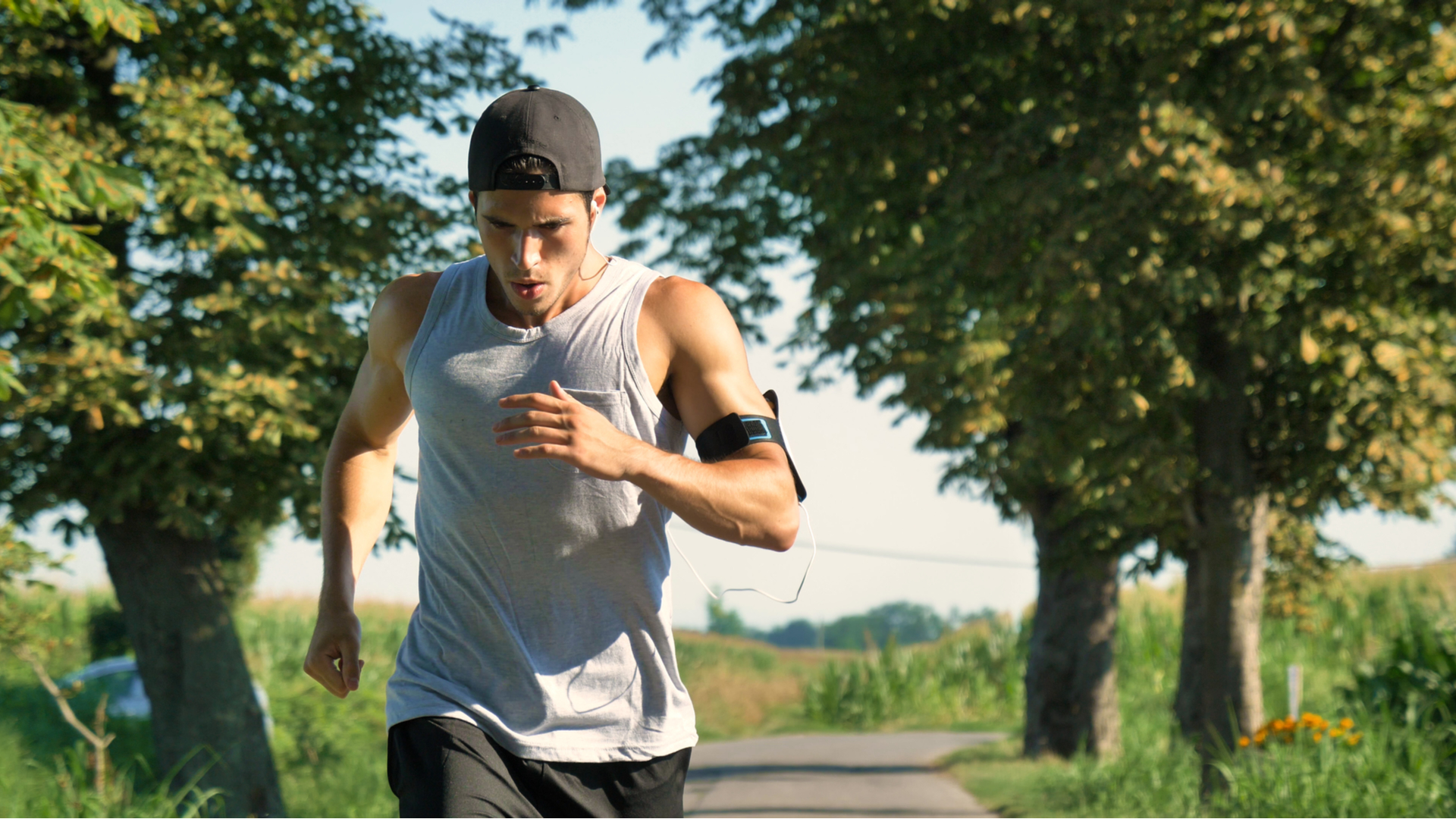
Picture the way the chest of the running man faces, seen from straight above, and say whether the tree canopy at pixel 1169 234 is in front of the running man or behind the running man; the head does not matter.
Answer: behind

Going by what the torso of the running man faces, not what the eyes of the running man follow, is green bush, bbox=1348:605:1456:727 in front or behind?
behind

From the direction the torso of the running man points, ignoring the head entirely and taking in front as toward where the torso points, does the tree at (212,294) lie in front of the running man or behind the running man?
behind

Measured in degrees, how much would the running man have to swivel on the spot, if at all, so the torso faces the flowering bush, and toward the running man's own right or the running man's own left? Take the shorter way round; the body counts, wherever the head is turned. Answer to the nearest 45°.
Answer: approximately 135° to the running man's own left

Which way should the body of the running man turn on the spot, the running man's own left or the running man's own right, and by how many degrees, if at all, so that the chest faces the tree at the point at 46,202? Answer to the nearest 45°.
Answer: approximately 135° to the running man's own right

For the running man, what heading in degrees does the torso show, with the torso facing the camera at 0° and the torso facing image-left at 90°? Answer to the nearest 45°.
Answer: approximately 0°
